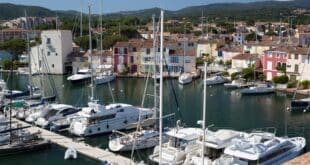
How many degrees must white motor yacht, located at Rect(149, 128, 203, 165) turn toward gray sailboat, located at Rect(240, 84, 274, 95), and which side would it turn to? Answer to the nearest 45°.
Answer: approximately 45° to its left

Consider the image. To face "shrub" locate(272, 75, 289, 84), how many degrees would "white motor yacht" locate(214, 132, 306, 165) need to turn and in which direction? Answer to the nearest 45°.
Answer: approximately 45° to its left

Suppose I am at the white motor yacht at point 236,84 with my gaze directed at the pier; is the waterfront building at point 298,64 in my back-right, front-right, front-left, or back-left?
back-left

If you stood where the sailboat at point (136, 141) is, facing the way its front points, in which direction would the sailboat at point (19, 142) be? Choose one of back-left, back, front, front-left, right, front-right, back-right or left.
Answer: back-left

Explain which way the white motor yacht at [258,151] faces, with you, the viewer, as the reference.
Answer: facing away from the viewer and to the right of the viewer

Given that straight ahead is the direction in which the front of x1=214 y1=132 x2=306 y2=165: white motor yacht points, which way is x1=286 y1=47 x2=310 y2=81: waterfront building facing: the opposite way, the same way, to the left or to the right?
the opposite way

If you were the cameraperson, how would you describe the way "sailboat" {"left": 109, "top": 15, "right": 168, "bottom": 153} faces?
facing away from the viewer and to the right of the viewer
